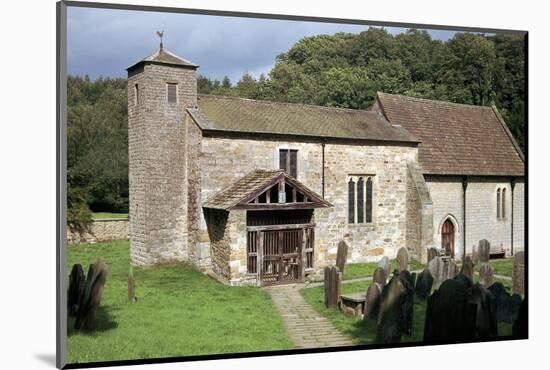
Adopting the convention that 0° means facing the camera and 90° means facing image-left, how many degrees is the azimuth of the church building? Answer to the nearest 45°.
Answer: approximately 0°

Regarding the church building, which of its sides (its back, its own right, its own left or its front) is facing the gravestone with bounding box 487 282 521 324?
front

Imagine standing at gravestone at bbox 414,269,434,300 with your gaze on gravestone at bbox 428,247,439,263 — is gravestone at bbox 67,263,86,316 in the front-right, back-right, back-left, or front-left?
back-left
